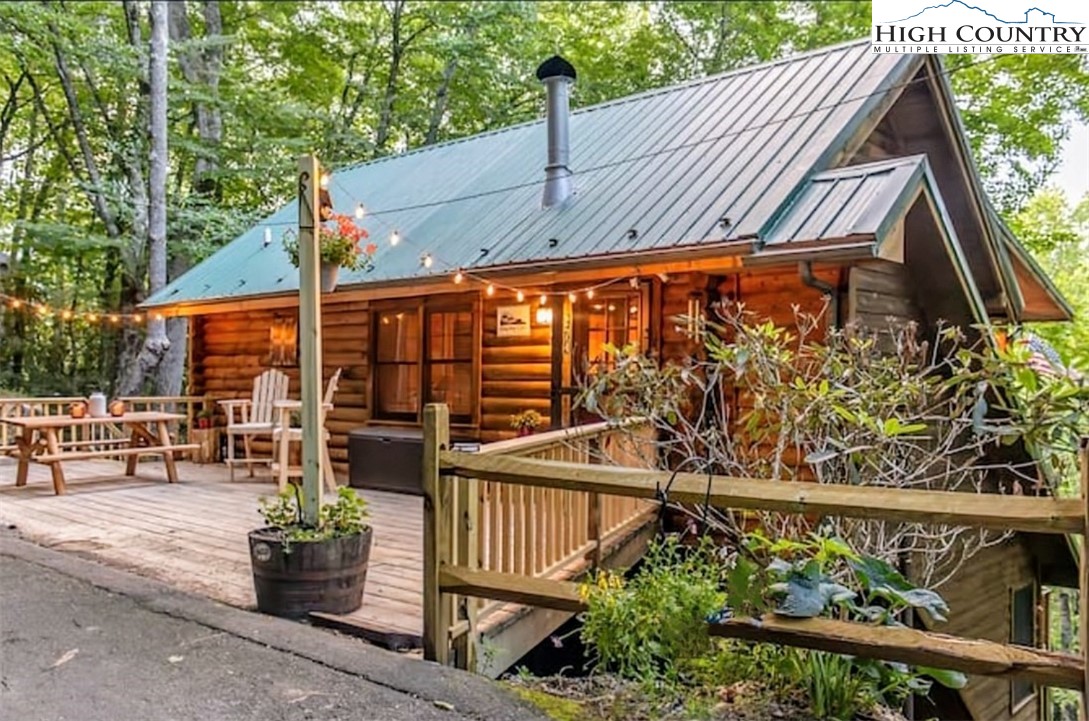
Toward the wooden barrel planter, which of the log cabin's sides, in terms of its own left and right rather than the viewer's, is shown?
front

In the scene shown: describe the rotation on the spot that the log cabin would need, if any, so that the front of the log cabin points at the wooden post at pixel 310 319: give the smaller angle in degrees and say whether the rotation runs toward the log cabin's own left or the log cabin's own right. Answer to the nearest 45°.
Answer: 0° — it already faces it

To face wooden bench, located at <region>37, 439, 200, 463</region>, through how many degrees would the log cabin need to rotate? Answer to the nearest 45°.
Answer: approximately 45° to its right

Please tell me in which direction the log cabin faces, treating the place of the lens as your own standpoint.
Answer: facing the viewer and to the left of the viewer

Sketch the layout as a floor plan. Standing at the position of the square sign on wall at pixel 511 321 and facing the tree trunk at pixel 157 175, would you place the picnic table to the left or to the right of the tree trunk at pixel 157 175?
left

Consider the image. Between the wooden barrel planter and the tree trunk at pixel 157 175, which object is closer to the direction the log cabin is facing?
the wooden barrel planter

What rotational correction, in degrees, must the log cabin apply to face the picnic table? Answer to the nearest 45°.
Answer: approximately 45° to its right

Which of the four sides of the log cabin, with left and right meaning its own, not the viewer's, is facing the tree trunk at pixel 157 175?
right
